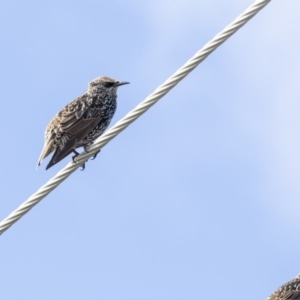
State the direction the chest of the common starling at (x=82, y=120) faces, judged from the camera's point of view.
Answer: to the viewer's right
